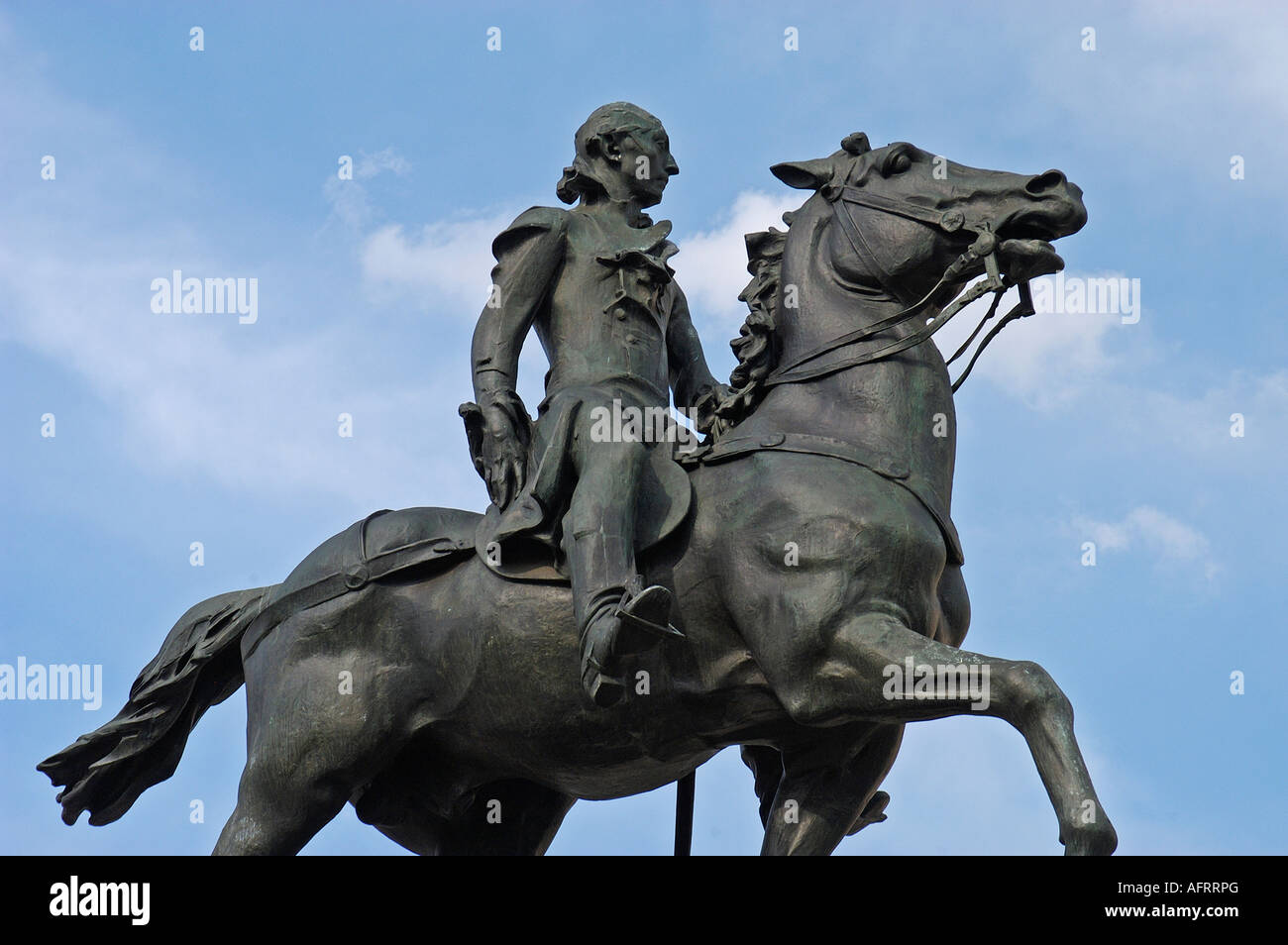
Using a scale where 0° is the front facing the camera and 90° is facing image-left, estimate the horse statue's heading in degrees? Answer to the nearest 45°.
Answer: approximately 270°

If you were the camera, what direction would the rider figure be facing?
facing the viewer and to the right of the viewer
